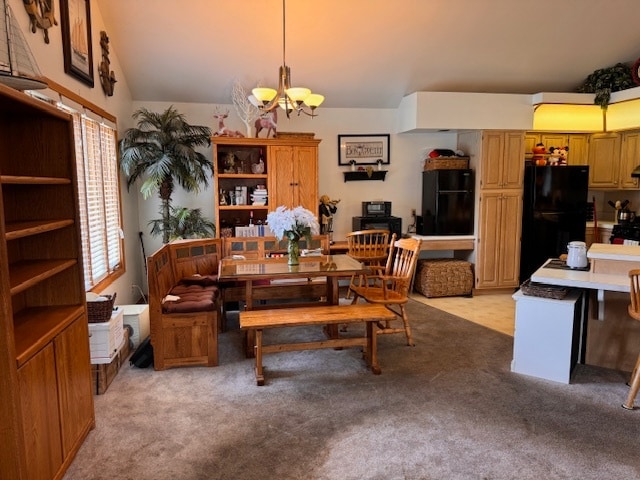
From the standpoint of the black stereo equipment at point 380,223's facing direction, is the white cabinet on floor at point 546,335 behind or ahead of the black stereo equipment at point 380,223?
ahead

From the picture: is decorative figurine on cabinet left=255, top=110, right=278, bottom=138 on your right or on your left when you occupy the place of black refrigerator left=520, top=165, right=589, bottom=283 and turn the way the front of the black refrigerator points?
on your right

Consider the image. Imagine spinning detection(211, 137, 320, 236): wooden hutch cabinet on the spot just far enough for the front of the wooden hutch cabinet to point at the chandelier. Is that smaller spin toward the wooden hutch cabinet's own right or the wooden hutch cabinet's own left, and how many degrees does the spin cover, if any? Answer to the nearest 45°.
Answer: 0° — it already faces it

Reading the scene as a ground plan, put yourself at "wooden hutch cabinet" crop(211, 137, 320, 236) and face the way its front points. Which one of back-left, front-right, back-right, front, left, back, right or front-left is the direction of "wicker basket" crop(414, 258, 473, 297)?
left

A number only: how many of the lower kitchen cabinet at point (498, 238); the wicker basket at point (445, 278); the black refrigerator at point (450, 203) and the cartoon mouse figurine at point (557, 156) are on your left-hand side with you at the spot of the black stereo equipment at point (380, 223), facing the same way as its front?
4

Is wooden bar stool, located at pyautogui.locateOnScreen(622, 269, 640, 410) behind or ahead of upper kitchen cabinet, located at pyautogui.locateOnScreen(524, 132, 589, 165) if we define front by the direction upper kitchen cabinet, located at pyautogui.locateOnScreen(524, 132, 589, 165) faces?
ahead

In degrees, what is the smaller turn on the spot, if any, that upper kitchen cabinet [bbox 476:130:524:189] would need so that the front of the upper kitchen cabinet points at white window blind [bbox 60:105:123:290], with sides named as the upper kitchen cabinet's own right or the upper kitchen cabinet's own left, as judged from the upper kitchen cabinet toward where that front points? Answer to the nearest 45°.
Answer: approximately 45° to the upper kitchen cabinet's own right
